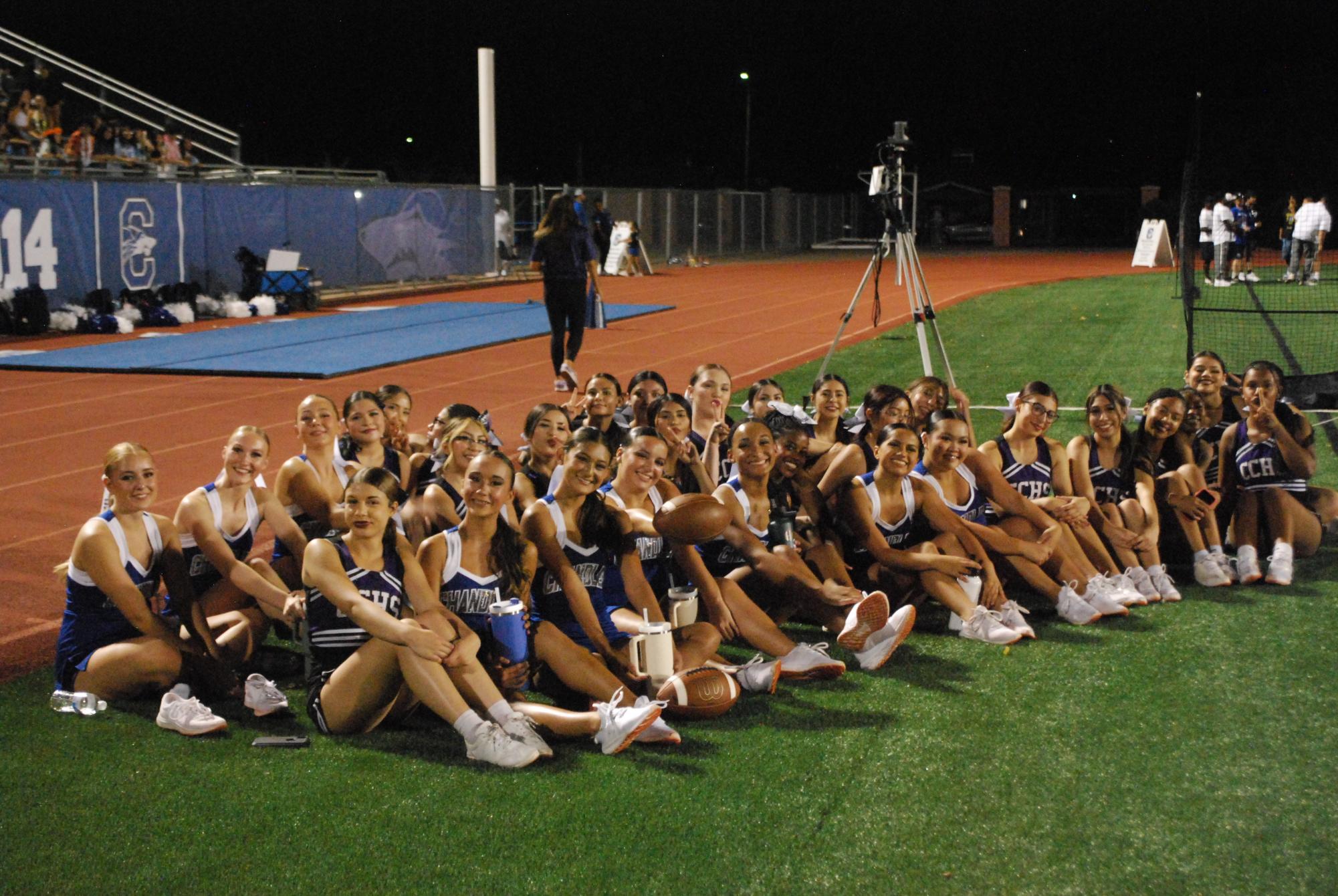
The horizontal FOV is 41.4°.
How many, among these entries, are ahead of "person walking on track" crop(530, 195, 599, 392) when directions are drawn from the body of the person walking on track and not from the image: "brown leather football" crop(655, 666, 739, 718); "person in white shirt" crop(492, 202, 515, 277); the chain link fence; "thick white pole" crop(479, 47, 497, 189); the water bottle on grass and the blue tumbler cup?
3

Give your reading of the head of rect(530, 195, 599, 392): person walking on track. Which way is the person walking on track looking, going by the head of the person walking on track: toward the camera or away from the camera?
away from the camera

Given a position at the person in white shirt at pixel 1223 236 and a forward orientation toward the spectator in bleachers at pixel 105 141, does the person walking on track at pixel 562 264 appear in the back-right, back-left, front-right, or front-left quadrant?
front-left

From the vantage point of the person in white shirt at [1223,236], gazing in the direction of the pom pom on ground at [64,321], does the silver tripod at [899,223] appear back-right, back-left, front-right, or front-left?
front-left

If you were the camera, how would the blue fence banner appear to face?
facing the viewer and to the right of the viewer

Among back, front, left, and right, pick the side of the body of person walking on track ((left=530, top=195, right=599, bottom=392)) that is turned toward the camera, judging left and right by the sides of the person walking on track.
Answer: back

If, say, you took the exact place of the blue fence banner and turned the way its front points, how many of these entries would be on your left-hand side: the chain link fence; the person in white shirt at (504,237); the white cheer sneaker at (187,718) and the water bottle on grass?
2

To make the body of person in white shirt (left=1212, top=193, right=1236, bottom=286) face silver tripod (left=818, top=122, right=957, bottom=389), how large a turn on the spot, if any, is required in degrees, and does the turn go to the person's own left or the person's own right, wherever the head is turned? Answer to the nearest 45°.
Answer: approximately 90° to the person's own right

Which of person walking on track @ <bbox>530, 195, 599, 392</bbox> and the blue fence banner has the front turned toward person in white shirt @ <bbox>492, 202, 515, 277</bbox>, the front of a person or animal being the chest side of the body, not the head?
the person walking on track

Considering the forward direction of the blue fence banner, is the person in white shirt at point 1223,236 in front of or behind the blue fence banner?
in front

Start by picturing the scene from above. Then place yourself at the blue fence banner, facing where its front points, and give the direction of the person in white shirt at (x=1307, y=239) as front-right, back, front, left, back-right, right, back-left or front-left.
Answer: front-left

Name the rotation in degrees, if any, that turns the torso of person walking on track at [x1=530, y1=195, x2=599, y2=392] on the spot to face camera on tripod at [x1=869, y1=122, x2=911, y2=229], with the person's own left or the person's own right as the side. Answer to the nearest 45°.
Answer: approximately 135° to the person's own right

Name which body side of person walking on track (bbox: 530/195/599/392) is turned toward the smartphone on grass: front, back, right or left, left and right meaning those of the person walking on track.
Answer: back
